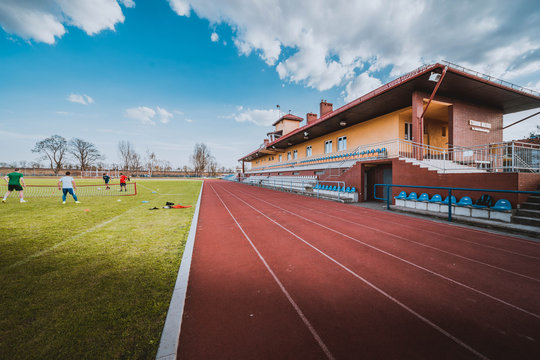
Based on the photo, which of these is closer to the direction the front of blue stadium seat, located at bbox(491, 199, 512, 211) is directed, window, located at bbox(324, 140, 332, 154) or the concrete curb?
the concrete curb

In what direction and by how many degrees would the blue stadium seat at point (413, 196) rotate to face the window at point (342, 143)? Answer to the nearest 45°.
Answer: approximately 90° to its right

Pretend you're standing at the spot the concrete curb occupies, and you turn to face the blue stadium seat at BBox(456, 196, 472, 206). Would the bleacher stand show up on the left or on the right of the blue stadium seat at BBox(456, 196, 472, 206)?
left

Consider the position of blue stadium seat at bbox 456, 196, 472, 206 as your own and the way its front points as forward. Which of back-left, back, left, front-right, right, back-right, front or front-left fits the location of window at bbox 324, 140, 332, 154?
right

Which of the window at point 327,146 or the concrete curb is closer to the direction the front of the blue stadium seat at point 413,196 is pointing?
the concrete curb

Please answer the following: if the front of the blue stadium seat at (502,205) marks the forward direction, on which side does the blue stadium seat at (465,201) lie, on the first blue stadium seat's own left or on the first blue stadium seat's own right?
on the first blue stadium seat's own right

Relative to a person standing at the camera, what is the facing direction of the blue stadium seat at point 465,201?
facing the viewer and to the left of the viewer

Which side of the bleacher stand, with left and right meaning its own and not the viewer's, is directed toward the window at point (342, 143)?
back

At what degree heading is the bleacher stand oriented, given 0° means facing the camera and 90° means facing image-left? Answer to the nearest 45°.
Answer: approximately 45°

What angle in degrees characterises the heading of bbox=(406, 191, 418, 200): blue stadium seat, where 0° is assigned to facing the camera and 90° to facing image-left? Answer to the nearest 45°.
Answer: approximately 45°
